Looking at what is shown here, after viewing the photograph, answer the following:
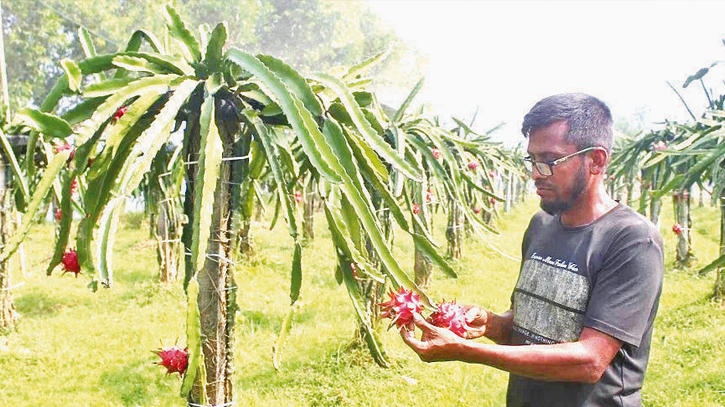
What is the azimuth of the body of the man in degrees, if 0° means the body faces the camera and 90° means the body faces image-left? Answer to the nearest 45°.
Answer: approximately 45°

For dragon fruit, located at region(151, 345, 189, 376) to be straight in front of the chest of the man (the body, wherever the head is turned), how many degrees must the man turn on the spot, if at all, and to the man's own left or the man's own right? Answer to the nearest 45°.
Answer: approximately 45° to the man's own right
